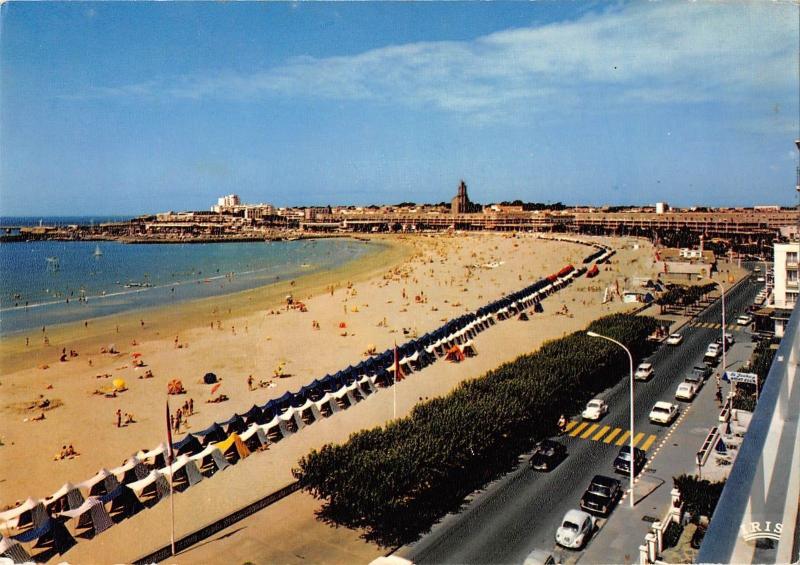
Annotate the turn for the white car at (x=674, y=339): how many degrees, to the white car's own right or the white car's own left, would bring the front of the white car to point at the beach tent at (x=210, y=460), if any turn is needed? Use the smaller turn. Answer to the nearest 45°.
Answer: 0° — it already faces it

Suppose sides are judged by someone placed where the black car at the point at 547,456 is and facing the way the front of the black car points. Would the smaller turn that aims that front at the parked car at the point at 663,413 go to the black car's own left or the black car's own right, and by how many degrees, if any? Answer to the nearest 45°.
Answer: approximately 180°
